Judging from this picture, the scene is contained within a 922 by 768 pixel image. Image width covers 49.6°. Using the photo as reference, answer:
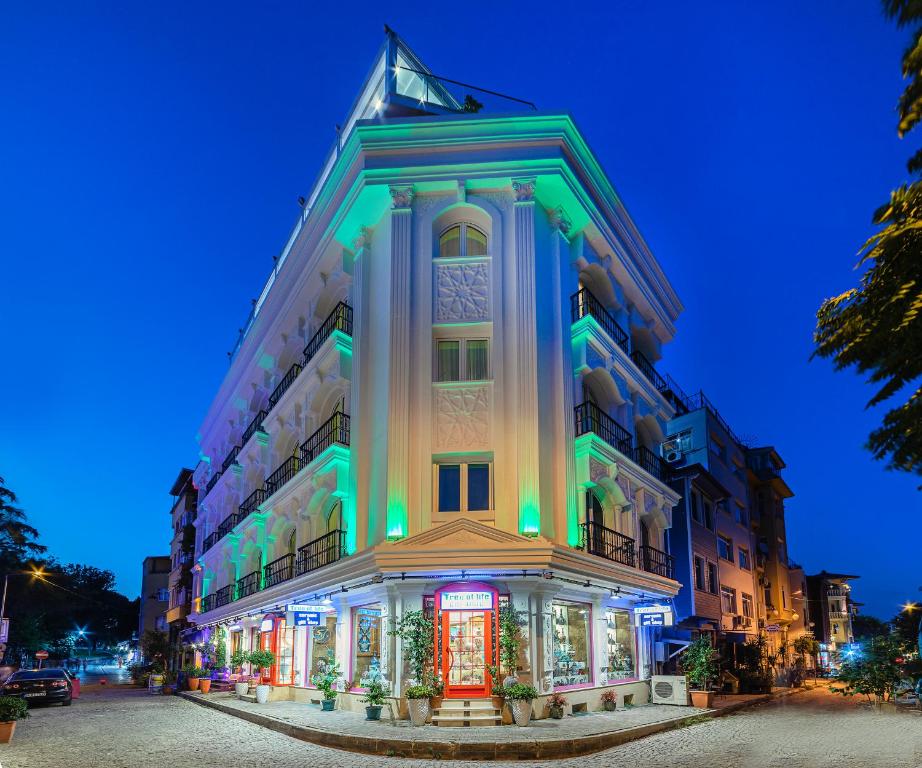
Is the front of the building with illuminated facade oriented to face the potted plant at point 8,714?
no

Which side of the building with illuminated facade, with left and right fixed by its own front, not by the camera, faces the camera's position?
front

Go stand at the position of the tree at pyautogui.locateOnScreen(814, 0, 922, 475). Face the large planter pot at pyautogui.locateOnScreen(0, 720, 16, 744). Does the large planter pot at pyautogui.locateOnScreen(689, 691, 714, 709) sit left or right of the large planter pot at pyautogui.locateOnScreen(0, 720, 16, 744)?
right

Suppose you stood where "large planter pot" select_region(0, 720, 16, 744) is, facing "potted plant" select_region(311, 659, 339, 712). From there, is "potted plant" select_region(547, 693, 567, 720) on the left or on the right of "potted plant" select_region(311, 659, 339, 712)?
right

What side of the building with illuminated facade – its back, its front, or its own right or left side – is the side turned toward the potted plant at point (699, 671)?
left

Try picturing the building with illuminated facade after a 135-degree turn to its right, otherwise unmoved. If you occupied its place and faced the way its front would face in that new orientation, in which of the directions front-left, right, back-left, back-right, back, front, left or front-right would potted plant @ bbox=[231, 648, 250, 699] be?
front

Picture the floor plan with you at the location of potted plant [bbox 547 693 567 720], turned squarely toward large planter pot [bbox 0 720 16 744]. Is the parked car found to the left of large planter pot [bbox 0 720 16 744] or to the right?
right

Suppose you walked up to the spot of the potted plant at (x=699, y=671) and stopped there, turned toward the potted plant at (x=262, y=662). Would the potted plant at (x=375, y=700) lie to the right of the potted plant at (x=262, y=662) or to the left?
left

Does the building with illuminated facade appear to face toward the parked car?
no
